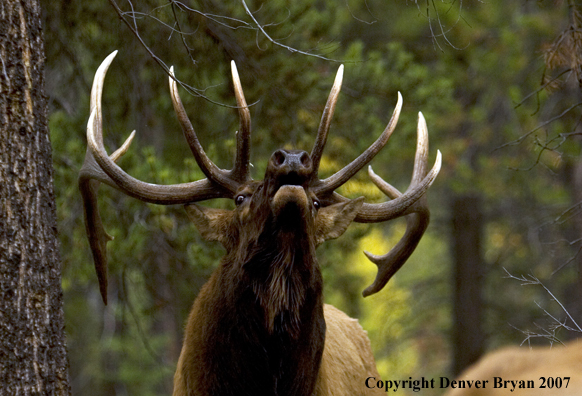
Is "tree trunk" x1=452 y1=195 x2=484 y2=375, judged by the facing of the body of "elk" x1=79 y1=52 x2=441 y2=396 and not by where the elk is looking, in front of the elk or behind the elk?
behind

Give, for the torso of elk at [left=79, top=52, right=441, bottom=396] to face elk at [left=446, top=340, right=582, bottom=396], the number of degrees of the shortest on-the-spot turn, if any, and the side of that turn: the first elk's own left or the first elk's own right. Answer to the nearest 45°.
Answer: approximately 45° to the first elk's own left

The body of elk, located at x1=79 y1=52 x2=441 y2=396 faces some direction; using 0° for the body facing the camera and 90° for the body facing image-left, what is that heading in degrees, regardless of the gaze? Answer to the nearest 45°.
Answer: approximately 0°

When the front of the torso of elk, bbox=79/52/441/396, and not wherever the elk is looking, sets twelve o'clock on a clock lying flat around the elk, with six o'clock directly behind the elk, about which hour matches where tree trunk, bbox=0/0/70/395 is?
The tree trunk is roughly at 3 o'clock from the elk.

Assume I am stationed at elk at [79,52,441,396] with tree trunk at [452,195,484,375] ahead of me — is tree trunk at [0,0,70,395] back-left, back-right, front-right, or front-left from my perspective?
back-left
